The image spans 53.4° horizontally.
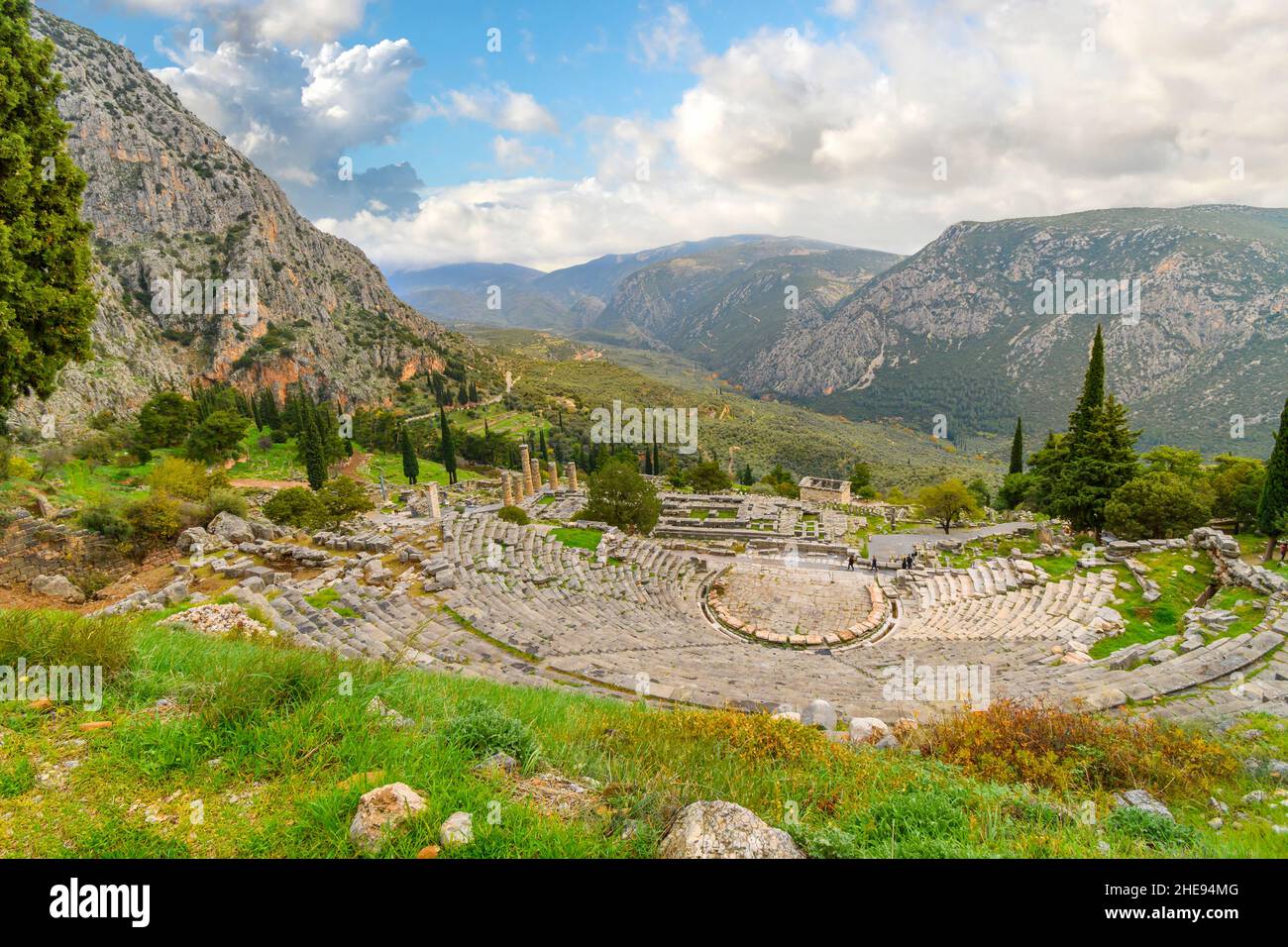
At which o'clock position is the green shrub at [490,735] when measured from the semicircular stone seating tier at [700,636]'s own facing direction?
The green shrub is roughly at 6 o'clock from the semicircular stone seating tier.

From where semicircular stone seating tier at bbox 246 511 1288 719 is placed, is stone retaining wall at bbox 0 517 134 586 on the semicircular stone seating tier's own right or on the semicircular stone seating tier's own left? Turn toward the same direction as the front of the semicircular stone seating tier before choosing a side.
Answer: on the semicircular stone seating tier's own left

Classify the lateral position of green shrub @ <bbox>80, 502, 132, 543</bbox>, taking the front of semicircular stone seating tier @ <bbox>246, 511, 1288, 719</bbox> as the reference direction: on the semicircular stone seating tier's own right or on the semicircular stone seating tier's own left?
on the semicircular stone seating tier's own left

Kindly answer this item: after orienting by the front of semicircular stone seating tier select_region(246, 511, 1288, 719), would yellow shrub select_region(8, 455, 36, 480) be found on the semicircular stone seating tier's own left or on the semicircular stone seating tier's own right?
on the semicircular stone seating tier's own left

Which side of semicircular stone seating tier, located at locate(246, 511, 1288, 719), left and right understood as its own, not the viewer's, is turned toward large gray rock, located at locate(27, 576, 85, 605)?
left

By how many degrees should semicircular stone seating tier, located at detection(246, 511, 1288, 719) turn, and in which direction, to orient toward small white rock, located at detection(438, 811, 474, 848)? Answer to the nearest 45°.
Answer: approximately 180°

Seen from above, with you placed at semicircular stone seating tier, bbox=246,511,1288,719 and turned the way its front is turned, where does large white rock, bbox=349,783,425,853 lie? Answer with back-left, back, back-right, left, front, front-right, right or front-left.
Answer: back

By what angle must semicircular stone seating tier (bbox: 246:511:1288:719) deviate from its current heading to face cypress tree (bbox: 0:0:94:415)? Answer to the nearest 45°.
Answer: approximately 135° to its left

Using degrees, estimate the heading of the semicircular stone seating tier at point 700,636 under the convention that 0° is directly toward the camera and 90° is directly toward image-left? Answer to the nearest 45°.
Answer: approximately 180°
